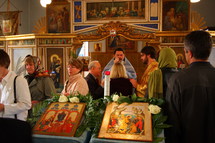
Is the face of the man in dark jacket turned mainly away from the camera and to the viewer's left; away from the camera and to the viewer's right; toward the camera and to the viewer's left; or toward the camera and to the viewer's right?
away from the camera and to the viewer's left

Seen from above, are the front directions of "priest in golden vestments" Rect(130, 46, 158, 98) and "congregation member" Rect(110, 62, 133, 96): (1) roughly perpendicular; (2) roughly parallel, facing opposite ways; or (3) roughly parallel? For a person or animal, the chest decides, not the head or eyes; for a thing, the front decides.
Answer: roughly perpendicular

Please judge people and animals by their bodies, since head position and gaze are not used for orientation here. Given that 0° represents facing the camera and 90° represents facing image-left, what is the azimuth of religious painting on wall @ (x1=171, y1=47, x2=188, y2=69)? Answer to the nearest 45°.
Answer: approximately 0°

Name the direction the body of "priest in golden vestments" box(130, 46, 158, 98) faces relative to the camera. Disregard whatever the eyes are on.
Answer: to the viewer's left

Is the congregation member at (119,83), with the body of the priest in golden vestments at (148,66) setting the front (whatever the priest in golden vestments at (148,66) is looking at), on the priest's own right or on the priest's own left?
on the priest's own left

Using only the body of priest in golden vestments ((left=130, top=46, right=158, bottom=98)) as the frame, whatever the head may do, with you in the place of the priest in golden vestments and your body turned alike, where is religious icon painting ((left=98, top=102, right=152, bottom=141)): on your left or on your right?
on your left
